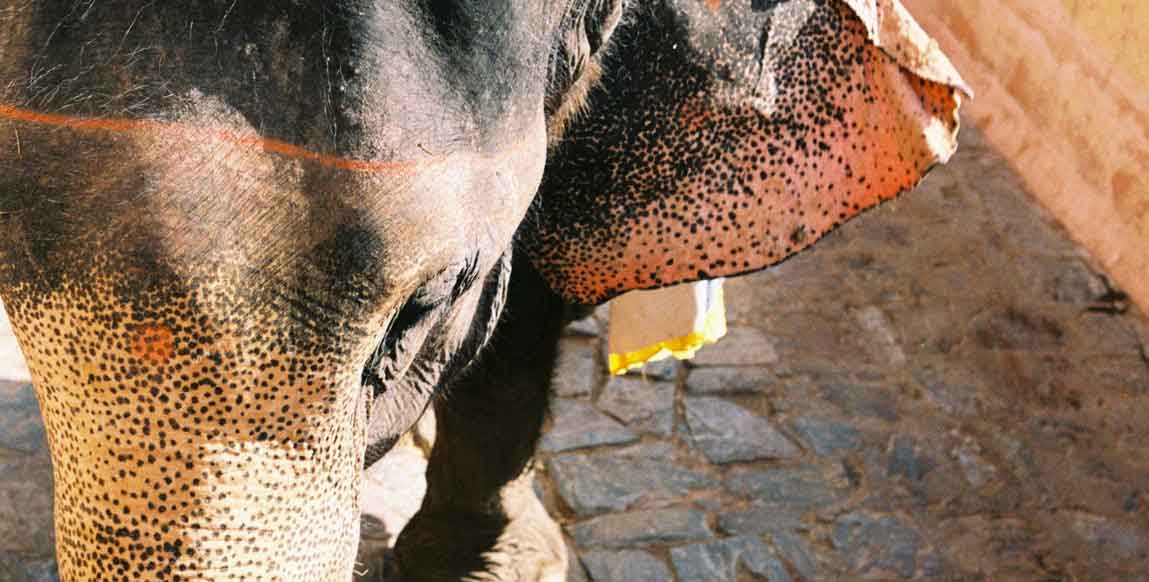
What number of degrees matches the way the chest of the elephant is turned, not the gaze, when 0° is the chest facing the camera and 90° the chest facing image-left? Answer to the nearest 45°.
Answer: approximately 0°
